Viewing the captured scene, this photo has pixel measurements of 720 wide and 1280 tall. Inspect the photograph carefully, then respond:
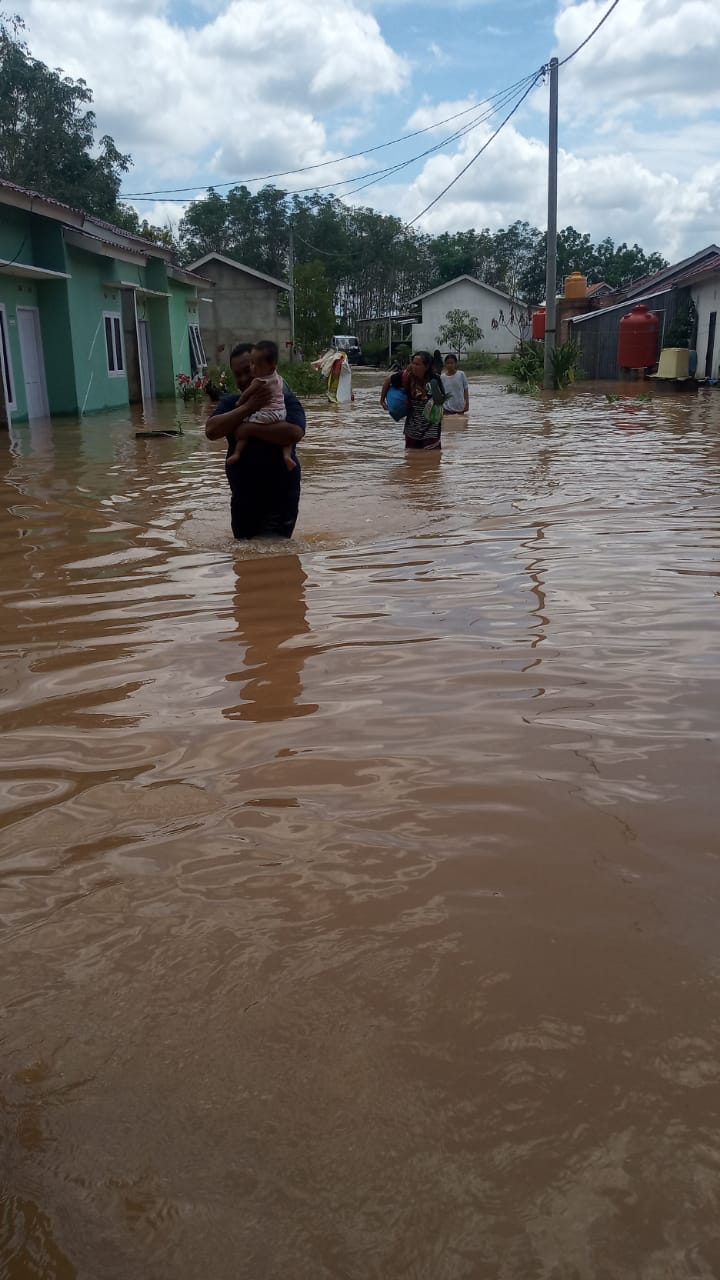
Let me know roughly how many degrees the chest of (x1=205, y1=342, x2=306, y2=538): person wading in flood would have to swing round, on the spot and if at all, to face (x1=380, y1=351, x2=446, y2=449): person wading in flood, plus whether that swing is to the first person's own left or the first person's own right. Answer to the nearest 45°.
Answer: approximately 180°

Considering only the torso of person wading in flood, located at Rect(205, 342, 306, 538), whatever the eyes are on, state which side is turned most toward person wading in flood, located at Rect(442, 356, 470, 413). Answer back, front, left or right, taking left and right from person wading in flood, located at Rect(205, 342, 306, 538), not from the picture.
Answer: back

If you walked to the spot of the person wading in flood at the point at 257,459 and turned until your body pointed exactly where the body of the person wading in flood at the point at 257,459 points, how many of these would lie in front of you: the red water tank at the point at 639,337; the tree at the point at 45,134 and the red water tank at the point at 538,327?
0

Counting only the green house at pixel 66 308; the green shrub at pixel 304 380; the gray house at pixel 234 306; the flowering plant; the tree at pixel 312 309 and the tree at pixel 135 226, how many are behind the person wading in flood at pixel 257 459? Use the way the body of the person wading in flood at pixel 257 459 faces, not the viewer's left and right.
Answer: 6

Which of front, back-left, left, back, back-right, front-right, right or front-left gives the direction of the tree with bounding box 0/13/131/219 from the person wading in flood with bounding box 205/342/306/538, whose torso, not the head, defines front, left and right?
back

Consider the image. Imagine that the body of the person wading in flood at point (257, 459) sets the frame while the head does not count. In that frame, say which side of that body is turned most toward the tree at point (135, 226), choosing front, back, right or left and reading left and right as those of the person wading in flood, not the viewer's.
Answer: back

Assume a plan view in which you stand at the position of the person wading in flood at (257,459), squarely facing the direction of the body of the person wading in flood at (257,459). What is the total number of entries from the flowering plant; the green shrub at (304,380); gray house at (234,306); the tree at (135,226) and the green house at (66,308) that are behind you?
5

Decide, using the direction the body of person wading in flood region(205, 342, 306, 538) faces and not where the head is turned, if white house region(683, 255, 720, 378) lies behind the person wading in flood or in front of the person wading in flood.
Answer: behind

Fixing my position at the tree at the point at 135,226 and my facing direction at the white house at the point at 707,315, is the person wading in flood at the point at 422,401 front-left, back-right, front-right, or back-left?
front-right

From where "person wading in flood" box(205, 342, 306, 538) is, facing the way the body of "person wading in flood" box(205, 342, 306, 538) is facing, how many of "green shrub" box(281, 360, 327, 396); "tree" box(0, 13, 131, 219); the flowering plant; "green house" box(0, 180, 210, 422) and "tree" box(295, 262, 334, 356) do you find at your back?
5

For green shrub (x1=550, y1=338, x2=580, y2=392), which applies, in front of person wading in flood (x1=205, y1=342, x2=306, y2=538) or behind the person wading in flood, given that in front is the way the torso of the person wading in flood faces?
behind

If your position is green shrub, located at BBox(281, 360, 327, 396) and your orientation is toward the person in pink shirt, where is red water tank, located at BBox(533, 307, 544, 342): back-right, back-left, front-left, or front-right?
back-left

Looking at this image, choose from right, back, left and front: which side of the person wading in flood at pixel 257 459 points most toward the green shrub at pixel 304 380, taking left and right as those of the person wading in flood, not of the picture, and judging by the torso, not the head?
back

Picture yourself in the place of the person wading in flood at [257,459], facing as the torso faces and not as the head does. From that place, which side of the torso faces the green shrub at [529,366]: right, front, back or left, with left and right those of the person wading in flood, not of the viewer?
back

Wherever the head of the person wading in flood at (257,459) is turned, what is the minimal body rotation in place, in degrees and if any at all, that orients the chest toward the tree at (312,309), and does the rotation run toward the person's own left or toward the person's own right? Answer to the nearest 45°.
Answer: approximately 180°

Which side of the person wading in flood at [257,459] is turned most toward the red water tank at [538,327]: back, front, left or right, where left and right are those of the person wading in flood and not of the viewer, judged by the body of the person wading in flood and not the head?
back

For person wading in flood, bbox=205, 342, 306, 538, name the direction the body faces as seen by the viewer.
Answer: toward the camera

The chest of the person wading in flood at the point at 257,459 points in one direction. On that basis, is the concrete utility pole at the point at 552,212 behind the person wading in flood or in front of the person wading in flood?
behind
